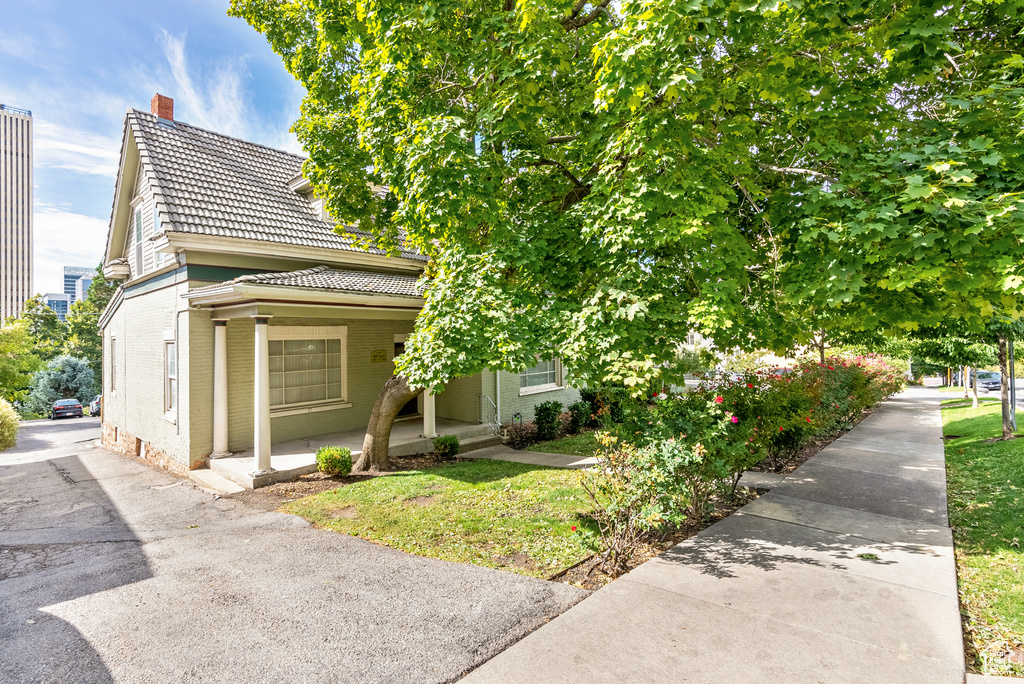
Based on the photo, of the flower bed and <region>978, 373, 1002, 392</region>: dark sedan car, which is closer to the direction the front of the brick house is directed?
the flower bed

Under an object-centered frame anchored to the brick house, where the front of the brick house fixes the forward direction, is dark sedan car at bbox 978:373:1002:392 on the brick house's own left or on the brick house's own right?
on the brick house's own left

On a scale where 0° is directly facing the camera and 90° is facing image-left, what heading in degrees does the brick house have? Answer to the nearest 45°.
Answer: approximately 315°

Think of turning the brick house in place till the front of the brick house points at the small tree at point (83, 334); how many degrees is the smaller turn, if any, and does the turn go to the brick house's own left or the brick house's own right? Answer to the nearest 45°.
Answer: approximately 180°

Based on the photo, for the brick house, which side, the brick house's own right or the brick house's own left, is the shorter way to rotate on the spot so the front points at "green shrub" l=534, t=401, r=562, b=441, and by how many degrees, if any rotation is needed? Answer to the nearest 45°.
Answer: approximately 45° to the brick house's own left

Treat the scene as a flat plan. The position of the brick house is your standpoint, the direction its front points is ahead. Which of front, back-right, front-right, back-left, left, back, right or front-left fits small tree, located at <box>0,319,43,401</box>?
back

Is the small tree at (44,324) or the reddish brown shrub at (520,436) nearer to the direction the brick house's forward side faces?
the reddish brown shrub

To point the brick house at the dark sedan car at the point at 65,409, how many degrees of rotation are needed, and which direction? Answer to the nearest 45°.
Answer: approximately 180°

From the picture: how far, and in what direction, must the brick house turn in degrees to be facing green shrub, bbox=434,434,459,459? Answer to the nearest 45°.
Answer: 0° — it already faces it

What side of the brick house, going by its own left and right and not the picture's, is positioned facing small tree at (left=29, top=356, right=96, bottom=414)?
back
